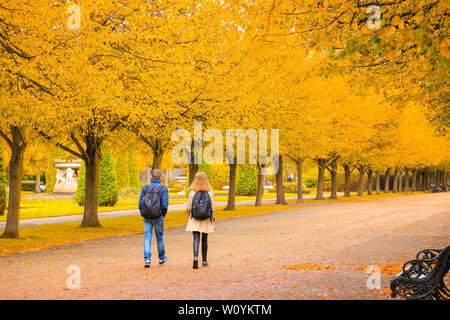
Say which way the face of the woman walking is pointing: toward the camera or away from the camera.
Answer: away from the camera

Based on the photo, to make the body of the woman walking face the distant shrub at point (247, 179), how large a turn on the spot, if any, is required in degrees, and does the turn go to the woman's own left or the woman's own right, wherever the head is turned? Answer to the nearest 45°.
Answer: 0° — they already face it

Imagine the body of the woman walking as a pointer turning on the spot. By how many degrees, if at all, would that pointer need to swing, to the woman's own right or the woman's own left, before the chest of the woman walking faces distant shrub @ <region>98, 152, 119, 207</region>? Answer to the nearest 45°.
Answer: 0° — they already face it

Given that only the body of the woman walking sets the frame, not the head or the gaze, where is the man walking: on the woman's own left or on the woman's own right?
on the woman's own left

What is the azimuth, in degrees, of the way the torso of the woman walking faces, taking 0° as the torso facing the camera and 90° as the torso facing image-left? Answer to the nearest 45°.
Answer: approximately 180°

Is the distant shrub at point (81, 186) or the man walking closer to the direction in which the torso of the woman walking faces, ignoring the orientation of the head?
the distant shrub

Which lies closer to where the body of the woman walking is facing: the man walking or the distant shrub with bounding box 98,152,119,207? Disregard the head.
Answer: the distant shrub
